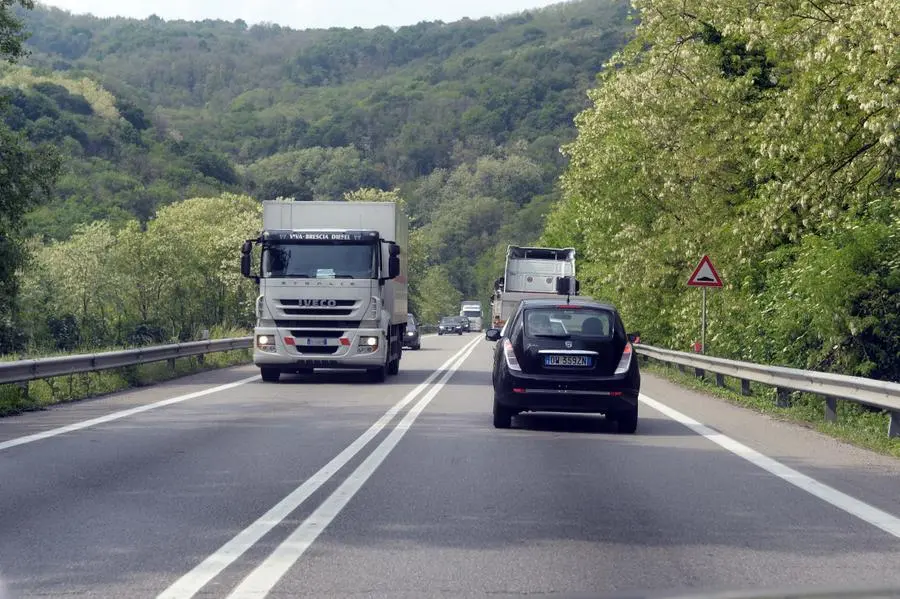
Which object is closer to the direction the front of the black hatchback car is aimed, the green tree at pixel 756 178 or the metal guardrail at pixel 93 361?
the green tree

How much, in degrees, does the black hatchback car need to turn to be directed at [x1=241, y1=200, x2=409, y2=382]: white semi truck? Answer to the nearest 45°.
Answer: approximately 45° to its left

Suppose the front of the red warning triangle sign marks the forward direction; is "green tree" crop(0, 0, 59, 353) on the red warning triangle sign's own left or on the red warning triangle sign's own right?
on the red warning triangle sign's own right

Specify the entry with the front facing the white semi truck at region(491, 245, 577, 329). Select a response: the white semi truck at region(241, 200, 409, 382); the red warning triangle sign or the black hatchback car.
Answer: the black hatchback car

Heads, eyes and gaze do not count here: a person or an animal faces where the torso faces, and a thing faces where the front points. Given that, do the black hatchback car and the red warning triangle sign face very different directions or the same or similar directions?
very different directions

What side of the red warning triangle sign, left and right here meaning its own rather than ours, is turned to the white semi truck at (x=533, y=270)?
back

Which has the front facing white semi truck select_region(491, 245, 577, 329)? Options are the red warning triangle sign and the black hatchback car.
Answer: the black hatchback car

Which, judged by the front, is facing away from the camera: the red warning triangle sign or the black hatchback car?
the black hatchback car

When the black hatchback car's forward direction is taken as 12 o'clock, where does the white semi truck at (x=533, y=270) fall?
The white semi truck is roughly at 12 o'clock from the black hatchback car.

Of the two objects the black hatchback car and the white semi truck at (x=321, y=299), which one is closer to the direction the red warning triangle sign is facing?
the black hatchback car

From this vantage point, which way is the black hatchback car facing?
away from the camera

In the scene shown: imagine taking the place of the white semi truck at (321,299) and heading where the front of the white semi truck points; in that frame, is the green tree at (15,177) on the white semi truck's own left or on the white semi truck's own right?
on the white semi truck's own right

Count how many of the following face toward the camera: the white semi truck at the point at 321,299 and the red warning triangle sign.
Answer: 2

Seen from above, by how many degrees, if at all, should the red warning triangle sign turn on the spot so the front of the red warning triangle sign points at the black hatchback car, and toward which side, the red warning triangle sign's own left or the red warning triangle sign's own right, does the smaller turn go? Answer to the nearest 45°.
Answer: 0° — it already faces it

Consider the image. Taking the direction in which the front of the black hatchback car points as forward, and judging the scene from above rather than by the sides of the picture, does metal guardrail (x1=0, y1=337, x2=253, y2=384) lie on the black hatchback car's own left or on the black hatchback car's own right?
on the black hatchback car's own left

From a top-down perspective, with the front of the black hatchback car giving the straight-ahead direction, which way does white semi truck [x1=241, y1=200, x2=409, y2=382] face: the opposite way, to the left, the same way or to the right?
the opposite way
